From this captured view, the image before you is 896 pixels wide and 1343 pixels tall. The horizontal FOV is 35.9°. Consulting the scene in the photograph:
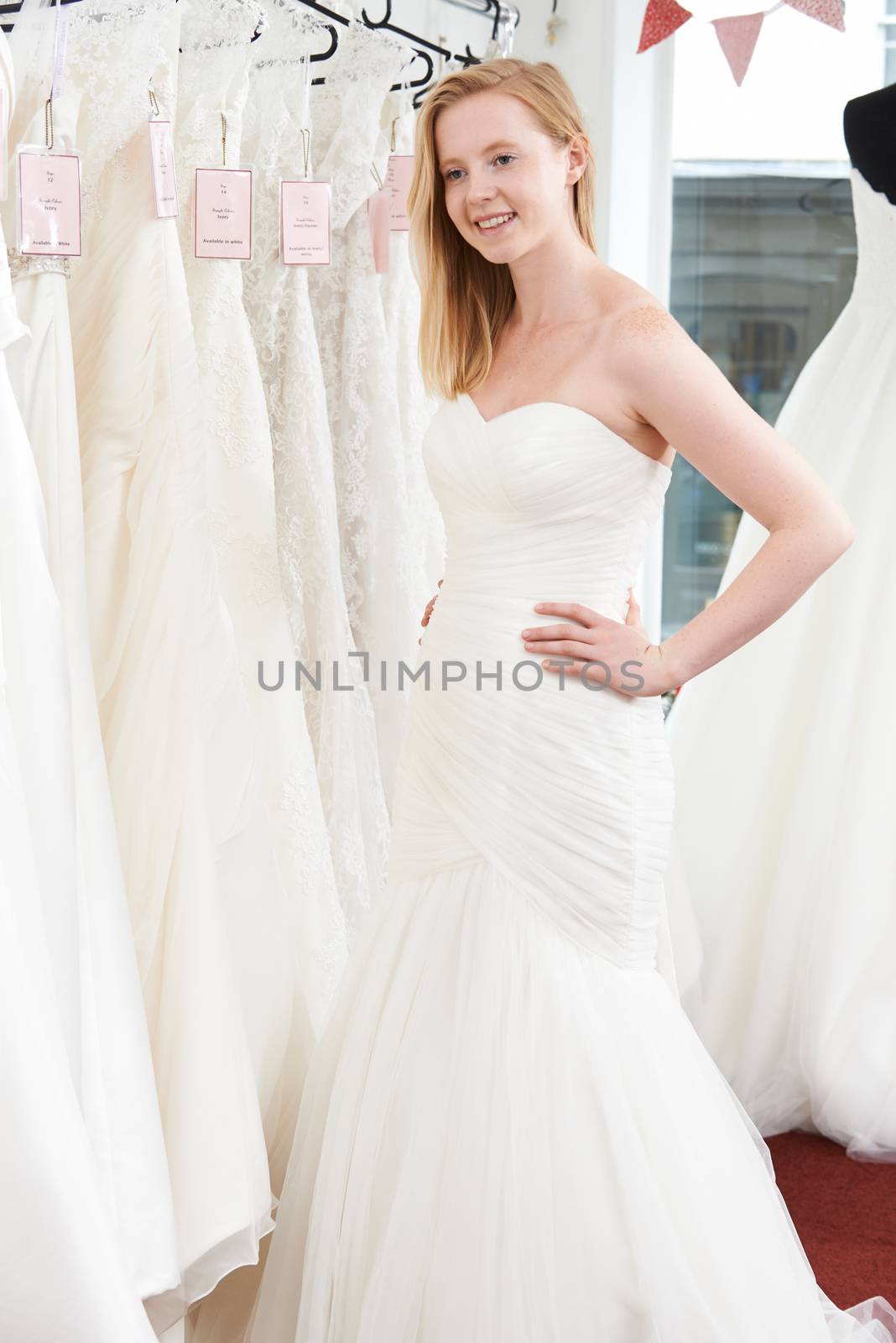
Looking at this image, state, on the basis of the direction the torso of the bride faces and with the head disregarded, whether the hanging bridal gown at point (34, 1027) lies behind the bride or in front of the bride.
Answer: in front

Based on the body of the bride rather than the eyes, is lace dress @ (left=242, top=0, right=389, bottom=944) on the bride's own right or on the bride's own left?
on the bride's own right

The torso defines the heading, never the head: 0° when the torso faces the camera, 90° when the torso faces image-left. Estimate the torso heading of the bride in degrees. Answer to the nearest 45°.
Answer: approximately 45°

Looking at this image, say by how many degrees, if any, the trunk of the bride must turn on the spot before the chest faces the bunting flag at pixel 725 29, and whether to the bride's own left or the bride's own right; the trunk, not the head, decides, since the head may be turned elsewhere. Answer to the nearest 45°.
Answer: approximately 135° to the bride's own right

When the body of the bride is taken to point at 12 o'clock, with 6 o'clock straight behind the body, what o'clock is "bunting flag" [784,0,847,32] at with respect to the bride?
The bunting flag is roughly at 5 o'clock from the bride.

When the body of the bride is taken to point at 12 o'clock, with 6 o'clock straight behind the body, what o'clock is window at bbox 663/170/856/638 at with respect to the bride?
The window is roughly at 5 o'clock from the bride.

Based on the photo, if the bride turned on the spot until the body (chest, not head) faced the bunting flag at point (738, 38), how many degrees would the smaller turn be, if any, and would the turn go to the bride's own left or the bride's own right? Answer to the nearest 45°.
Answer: approximately 135° to the bride's own right

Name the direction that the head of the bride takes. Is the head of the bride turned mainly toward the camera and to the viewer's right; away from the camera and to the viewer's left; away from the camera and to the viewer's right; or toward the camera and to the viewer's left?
toward the camera and to the viewer's left

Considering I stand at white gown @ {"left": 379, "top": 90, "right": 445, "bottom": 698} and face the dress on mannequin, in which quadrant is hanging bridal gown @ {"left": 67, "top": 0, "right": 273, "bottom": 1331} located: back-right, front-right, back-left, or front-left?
back-right
